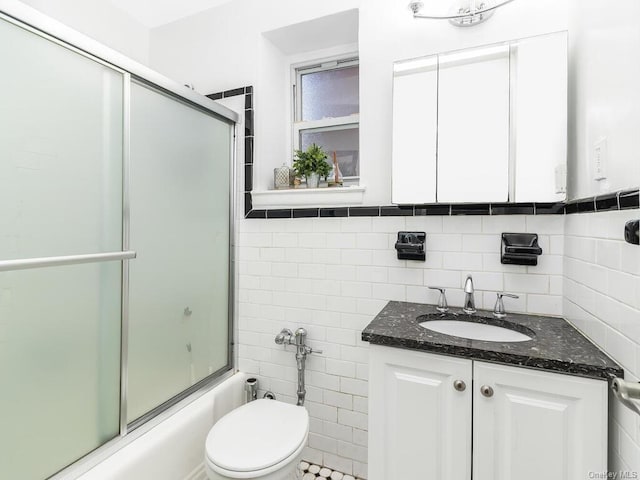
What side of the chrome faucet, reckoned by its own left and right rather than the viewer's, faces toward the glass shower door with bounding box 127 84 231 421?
right

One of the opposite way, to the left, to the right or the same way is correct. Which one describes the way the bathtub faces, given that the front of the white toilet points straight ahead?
to the left

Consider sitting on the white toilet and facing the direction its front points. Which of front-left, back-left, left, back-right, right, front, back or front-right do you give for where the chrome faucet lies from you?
back-left

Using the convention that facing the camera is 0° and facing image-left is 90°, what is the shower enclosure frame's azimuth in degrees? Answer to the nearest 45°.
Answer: approximately 315°

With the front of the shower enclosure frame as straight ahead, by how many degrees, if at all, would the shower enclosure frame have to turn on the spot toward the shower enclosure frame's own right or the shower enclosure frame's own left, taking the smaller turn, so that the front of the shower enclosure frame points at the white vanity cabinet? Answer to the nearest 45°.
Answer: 0° — it already faces it

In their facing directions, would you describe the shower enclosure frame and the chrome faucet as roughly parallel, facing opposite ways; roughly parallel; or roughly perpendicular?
roughly perpendicular

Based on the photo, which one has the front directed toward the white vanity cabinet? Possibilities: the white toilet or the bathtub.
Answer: the bathtub
